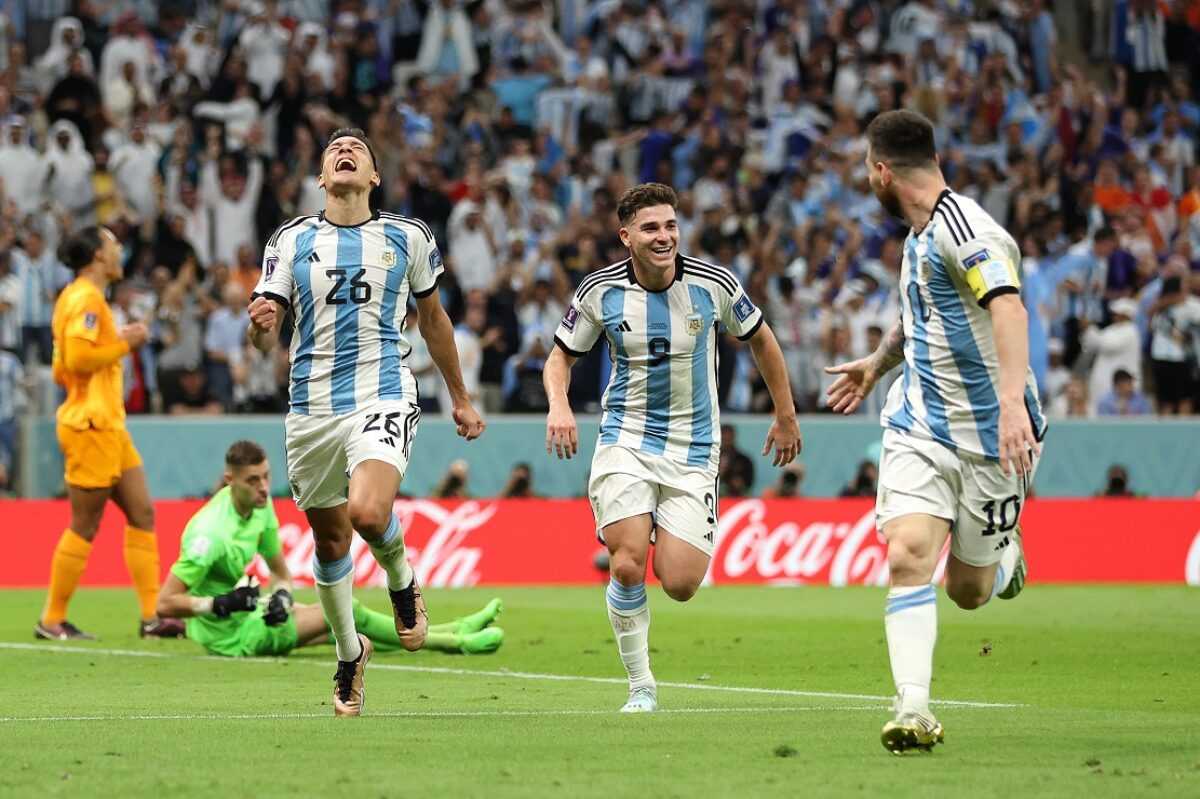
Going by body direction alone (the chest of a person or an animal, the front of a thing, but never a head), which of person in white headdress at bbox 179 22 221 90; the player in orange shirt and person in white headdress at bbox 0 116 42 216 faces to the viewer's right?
the player in orange shirt

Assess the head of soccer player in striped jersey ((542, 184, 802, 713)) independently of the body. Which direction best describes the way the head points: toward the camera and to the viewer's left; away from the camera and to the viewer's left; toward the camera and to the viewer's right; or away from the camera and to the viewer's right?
toward the camera and to the viewer's right

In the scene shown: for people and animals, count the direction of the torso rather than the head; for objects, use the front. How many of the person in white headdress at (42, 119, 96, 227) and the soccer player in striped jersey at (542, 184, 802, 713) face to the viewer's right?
0

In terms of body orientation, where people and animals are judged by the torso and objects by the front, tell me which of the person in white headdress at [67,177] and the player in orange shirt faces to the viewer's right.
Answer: the player in orange shirt

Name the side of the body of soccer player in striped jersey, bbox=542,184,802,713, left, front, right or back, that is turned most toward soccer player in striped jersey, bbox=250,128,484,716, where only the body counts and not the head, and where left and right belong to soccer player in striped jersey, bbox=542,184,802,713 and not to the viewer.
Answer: right

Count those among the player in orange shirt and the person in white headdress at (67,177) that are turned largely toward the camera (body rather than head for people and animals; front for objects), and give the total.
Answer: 1

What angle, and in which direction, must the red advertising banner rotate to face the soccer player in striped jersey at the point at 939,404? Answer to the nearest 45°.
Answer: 0° — it already faces them

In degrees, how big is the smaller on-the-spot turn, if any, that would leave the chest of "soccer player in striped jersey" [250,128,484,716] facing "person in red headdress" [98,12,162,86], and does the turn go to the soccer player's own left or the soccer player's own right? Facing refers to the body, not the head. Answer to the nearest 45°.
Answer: approximately 180°

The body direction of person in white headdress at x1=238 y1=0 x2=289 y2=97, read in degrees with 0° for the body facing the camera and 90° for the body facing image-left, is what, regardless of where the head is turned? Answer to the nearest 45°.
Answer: approximately 0°
